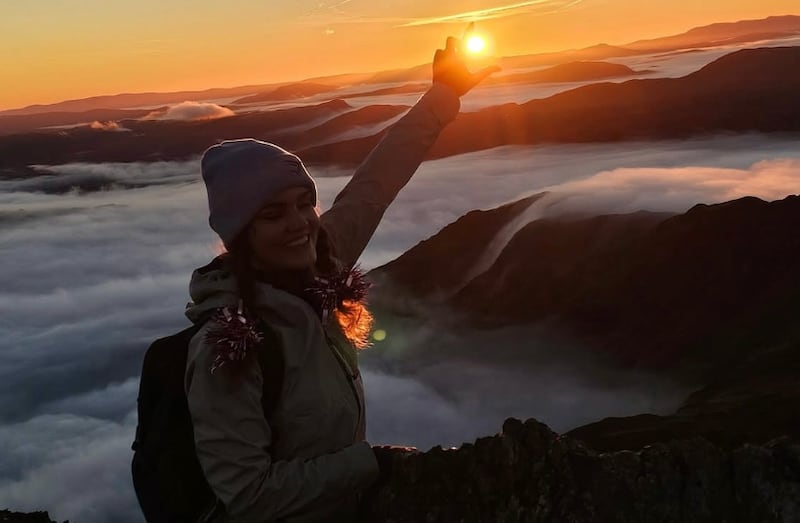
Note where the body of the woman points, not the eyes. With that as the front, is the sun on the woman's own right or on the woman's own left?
on the woman's own left

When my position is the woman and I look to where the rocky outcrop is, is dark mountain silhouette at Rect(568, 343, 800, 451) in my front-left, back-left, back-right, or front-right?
front-left

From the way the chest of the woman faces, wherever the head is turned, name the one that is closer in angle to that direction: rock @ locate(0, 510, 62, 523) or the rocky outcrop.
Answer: the rocky outcrop

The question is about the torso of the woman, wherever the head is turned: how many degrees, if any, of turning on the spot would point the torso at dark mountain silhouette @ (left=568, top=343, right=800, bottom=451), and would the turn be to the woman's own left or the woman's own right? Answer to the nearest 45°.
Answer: approximately 90° to the woman's own left

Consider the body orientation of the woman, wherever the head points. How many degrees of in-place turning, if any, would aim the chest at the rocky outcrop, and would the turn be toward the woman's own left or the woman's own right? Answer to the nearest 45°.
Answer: approximately 90° to the woman's own left

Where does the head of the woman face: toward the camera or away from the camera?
toward the camera
